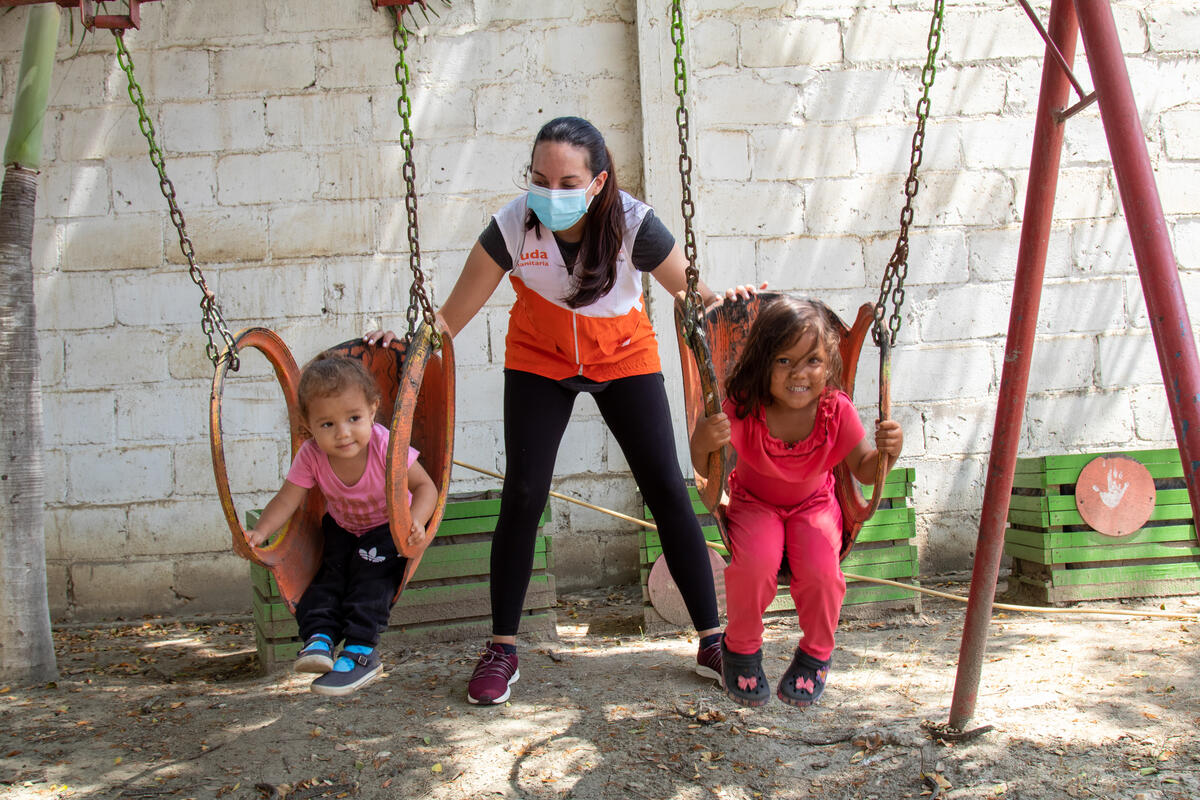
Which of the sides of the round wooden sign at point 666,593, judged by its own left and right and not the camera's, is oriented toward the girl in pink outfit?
front

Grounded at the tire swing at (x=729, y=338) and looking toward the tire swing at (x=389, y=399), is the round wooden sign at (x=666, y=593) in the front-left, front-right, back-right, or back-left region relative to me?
front-right

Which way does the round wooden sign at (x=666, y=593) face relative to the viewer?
toward the camera

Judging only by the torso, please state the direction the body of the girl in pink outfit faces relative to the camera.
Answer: toward the camera

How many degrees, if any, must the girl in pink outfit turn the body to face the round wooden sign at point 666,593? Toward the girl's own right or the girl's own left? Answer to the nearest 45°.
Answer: approximately 180°

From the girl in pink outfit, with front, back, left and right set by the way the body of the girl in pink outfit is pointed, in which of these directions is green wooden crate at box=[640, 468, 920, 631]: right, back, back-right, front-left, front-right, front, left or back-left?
back

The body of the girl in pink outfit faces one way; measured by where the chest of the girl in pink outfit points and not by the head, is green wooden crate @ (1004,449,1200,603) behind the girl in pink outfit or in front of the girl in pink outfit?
behind

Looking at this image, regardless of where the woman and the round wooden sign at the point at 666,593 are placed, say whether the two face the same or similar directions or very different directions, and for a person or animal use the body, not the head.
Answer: same or similar directions

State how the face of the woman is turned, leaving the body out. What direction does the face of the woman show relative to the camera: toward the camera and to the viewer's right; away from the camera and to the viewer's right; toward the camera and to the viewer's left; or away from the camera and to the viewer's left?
toward the camera and to the viewer's left

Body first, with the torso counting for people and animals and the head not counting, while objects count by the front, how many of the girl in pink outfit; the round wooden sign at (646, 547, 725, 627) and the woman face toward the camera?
3

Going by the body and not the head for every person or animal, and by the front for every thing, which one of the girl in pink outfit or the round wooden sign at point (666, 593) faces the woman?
the round wooden sign

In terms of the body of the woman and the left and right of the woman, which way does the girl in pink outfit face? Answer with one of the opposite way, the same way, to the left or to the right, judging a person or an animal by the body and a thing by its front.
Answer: the same way

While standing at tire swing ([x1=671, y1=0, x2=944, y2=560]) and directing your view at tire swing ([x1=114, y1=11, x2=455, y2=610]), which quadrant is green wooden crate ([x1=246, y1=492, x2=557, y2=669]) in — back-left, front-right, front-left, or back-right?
front-right

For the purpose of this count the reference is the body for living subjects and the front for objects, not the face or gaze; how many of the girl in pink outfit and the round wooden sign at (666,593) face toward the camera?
2

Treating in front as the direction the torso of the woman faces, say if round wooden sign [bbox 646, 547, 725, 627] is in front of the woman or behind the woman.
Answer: behind

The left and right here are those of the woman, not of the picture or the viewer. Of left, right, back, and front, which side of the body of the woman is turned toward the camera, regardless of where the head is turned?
front
